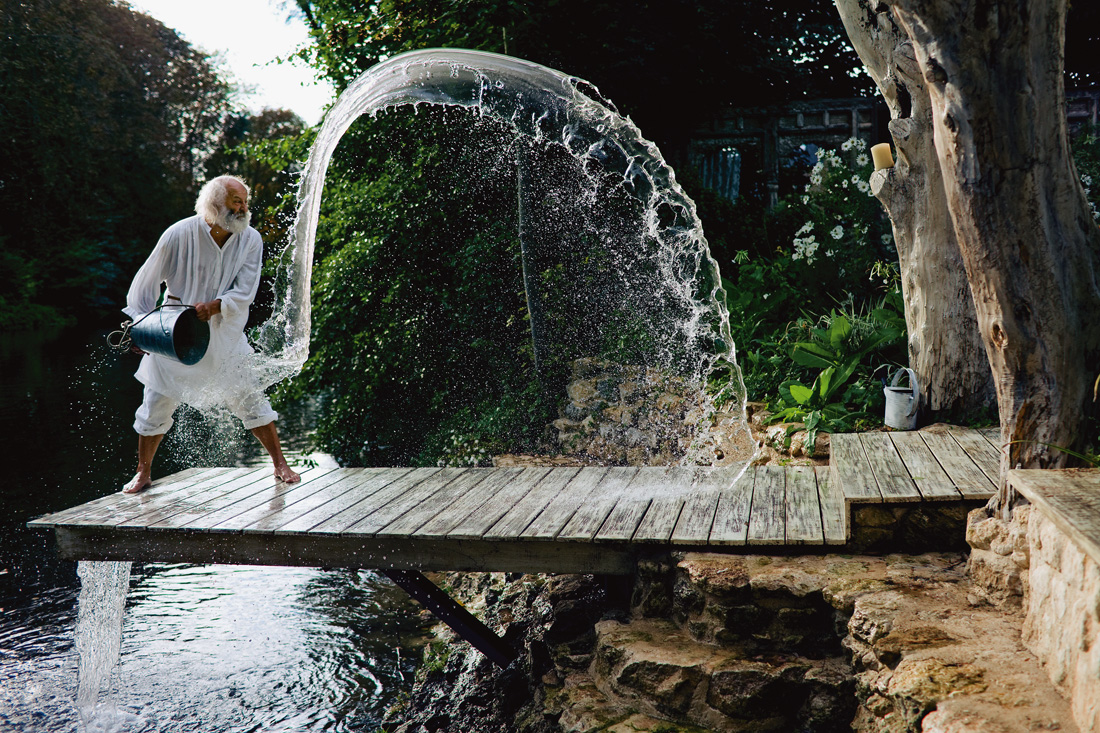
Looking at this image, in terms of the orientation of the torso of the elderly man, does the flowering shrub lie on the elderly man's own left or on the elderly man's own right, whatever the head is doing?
on the elderly man's own left

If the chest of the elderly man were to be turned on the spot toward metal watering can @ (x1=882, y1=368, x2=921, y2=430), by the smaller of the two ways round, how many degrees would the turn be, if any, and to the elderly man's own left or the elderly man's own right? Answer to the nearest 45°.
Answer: approximately 45° to the elderly man's own left

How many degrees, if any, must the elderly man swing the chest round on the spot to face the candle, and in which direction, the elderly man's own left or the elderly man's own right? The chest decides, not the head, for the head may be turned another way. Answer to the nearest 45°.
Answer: approximately 45° to the elderly man's own left

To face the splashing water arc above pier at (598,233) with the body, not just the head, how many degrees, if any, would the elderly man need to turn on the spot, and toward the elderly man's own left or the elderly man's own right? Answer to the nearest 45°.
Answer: approximately 45° to the elderly man's own left

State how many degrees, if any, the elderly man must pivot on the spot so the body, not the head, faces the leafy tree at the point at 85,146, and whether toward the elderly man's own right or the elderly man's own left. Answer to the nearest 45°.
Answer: approximately 135° to the elderly man's own left

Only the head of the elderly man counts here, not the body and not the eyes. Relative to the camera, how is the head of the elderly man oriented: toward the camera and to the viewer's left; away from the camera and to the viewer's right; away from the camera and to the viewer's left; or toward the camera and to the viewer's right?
toward the camera and to the viewer's right

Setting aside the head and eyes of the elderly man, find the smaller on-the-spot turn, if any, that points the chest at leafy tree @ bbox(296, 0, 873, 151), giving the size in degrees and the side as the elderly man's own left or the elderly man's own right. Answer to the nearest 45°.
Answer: approximately 90° to the elderly man's own left

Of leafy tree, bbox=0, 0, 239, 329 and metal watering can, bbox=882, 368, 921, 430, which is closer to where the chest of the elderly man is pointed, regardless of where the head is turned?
the metal watering can

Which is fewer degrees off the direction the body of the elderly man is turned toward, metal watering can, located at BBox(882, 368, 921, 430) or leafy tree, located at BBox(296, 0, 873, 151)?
the metal watering can

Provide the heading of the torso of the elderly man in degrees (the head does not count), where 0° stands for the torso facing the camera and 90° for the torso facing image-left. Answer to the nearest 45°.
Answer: approximately 315°
